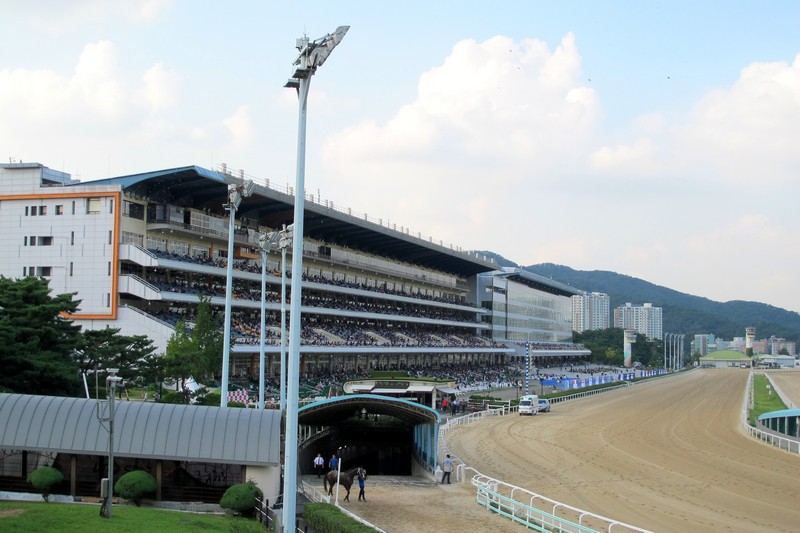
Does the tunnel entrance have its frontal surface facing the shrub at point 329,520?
yes

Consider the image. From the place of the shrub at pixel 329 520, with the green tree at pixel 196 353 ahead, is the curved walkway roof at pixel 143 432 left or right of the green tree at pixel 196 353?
left

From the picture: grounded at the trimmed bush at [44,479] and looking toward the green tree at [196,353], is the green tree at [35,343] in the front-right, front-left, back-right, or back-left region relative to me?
front-left

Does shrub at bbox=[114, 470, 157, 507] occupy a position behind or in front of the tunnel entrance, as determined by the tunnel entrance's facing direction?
in front

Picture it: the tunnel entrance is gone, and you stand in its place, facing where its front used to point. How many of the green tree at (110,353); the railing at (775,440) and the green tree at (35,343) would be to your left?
1

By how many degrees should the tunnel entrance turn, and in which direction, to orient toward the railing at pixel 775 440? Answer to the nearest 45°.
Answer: approximately 90° to its left

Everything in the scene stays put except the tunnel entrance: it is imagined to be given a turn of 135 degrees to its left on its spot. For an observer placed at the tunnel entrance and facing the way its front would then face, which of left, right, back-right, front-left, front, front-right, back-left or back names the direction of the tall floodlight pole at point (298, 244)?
back-right

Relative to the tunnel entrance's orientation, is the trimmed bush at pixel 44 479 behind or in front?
in front

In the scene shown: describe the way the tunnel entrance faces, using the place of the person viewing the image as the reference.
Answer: facing the viewer

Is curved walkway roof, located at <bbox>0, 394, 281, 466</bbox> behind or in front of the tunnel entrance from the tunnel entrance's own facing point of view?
in front

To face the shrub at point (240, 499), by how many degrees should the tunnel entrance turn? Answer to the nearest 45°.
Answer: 0° — it already faces it

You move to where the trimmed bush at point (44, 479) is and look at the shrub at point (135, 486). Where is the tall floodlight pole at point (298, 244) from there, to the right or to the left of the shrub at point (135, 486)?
right

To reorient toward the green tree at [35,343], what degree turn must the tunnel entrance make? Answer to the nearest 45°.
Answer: approximately 45° to its right

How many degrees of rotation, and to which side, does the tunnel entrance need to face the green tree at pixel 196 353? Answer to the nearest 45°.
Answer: approximately 90° to its right
